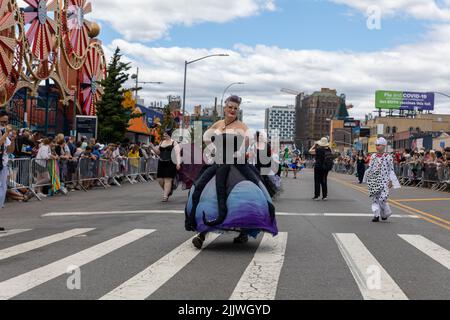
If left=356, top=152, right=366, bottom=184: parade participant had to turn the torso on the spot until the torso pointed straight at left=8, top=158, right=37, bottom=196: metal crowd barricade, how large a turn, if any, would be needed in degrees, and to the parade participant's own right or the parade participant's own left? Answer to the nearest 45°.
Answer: approximately 45° to the parade participant's own right

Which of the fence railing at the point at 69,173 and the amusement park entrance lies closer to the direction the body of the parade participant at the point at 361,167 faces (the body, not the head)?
the fence railing

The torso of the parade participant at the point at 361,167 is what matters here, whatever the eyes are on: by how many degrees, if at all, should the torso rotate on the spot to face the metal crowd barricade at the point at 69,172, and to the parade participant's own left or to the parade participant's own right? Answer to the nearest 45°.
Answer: approximately 45° to the parade participant's own right

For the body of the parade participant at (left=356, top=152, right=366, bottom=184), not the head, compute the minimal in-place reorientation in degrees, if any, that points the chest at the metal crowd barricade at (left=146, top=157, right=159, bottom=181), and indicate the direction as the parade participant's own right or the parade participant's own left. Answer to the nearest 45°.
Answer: approximately 45° to the parade participant's own right

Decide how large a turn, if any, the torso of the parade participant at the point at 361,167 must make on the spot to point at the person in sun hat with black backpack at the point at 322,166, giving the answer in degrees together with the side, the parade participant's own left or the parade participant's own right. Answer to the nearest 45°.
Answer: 0° — they already face them

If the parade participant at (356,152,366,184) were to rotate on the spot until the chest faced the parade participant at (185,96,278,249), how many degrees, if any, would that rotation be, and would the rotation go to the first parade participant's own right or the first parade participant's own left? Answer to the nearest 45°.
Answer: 0° — they already face them

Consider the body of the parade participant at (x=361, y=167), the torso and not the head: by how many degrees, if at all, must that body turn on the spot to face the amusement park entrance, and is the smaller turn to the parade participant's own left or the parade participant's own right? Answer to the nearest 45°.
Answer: approximately 90° to the parade participant's own right

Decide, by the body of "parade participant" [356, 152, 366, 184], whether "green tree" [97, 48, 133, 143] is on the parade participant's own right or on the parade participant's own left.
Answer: on the parade participant's own right

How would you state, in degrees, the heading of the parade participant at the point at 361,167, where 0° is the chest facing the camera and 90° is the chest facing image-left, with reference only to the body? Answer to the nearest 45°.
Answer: approximately 0°
